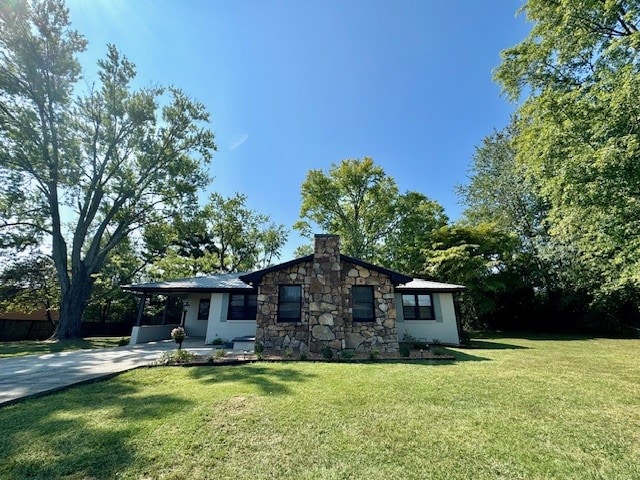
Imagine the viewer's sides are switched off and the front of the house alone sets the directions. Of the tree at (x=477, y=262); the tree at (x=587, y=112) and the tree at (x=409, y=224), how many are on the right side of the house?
0

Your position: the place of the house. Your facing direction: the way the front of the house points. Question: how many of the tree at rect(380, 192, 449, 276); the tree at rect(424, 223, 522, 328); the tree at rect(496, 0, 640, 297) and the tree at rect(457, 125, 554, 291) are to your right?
0

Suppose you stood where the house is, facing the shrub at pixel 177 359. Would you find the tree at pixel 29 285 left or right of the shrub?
right

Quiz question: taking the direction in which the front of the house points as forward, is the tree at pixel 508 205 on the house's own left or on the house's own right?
on the house's own left

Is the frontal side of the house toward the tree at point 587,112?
no

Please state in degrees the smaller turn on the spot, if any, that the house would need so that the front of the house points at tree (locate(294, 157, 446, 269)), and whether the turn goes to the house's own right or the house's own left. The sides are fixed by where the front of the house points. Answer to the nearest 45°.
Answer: approximately 180°

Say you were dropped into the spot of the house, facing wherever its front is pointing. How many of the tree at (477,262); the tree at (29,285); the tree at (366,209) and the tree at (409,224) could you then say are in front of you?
0

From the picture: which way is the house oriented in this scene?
toward the camera

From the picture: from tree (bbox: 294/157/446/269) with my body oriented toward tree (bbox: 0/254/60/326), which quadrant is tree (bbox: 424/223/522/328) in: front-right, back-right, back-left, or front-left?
back-left

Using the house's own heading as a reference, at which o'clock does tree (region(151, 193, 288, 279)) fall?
The tree is roughly at 5 o'clock from the house.

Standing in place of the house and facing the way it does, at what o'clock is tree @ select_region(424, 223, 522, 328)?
The tree is roughly at 8 o'clock from the house.

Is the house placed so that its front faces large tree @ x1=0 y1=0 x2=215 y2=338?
no

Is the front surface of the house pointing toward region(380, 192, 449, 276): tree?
no
